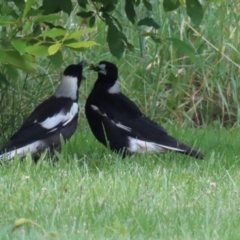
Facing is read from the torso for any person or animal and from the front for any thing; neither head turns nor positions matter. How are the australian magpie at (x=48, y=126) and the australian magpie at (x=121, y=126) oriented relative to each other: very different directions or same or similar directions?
very different directions

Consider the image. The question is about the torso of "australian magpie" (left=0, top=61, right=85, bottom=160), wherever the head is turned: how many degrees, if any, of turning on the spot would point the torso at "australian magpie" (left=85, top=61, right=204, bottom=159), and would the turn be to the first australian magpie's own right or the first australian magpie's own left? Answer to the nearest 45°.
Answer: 0° — it already faces it

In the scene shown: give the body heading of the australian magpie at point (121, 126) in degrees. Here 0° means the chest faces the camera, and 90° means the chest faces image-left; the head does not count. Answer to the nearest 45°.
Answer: approximately 90°

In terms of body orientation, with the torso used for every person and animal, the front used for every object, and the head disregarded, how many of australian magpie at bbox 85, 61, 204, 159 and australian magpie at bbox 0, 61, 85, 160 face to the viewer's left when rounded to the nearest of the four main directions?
1

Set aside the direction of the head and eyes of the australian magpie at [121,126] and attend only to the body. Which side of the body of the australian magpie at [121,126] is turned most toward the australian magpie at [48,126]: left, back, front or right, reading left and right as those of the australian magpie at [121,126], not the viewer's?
front

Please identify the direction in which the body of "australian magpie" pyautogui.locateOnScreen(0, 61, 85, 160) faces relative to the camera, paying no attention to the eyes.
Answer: to the viewer's right
